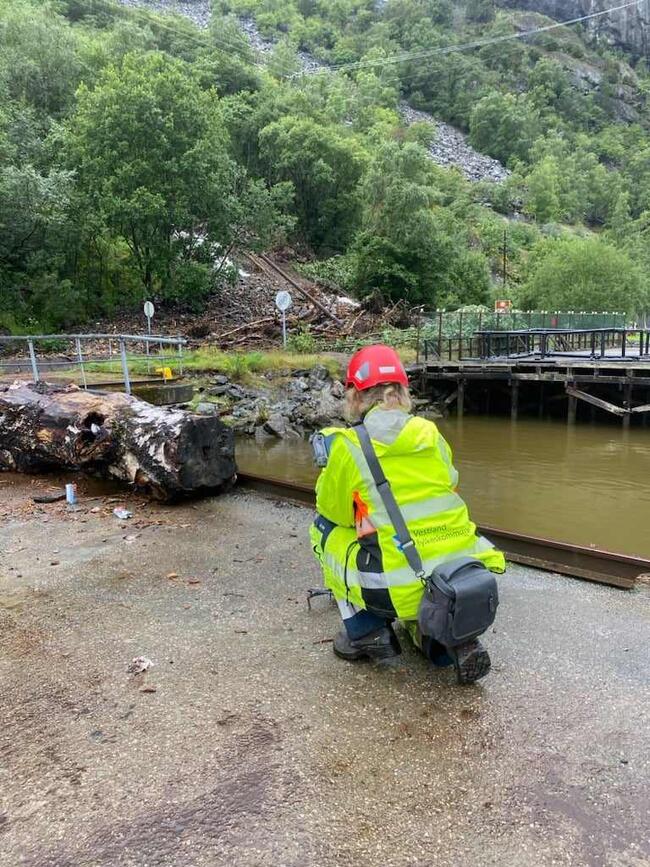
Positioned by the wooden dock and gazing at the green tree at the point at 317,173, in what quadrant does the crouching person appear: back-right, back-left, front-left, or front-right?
back-left

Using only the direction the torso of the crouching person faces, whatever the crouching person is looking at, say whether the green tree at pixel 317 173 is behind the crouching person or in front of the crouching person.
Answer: in front

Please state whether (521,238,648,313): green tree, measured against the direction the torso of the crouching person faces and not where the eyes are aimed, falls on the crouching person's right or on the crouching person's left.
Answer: on the crouching person's right

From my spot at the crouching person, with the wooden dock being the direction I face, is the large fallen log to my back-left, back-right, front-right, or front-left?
front-left

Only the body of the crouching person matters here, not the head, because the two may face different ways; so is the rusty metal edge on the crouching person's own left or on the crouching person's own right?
on the crouching person's own right

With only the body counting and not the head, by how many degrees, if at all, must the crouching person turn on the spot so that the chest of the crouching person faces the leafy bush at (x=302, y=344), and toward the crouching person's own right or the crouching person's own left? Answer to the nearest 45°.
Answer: approximately 45° to the crouching person's own right

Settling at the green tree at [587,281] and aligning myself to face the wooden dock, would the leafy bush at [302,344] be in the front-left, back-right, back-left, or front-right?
front-right

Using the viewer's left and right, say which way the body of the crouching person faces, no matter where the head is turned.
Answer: facing away from the viewer and to the left of the viewer

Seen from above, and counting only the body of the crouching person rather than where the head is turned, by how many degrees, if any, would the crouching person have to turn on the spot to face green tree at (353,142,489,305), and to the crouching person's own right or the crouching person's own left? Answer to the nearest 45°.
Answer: approximately 45° to the crouching person's own right
